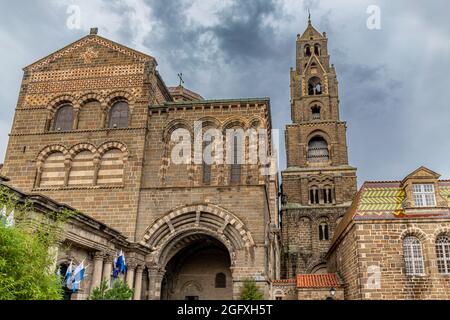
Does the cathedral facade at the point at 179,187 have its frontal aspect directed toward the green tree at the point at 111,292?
yes

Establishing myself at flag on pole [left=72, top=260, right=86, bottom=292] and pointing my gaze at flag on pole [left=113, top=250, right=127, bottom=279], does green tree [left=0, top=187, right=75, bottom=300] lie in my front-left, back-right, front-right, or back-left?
back-right

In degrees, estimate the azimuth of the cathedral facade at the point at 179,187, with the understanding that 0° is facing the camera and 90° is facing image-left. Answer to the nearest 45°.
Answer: approximately 0°

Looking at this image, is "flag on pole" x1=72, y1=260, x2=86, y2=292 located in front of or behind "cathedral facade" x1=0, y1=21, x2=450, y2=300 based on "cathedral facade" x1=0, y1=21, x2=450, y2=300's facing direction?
in front
